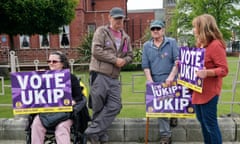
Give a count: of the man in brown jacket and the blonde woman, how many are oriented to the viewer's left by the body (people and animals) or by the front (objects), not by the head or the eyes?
1

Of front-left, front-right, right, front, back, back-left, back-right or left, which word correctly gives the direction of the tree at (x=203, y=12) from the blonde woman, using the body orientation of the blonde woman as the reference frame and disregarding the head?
right

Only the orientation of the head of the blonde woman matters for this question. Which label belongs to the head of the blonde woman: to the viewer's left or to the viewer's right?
to the viewer's left

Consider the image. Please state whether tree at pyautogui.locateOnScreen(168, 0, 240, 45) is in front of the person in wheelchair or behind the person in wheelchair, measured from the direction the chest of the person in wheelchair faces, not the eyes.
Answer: behind

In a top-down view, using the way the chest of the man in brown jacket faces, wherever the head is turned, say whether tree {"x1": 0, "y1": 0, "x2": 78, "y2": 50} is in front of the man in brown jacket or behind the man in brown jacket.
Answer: behind

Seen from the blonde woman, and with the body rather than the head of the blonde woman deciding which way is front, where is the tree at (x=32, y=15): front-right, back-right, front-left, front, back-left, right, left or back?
front-right

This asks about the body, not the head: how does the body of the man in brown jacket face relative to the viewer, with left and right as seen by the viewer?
facing the viewer and to the right of the viewer

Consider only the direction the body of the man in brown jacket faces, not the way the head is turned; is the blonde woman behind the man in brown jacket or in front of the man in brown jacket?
in front

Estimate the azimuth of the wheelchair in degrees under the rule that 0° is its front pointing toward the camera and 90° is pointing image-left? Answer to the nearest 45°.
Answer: approximately 45°

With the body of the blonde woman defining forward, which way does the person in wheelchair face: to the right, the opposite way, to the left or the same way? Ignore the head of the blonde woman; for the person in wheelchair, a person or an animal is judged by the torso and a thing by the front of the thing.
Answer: to the left

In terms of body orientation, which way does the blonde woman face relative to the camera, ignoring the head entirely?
to the viewer's left

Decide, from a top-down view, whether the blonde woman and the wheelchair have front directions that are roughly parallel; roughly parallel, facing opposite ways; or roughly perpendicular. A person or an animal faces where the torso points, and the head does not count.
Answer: roughly perpendicular

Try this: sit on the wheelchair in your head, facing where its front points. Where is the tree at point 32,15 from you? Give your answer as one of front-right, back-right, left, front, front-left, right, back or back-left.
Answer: back-right
